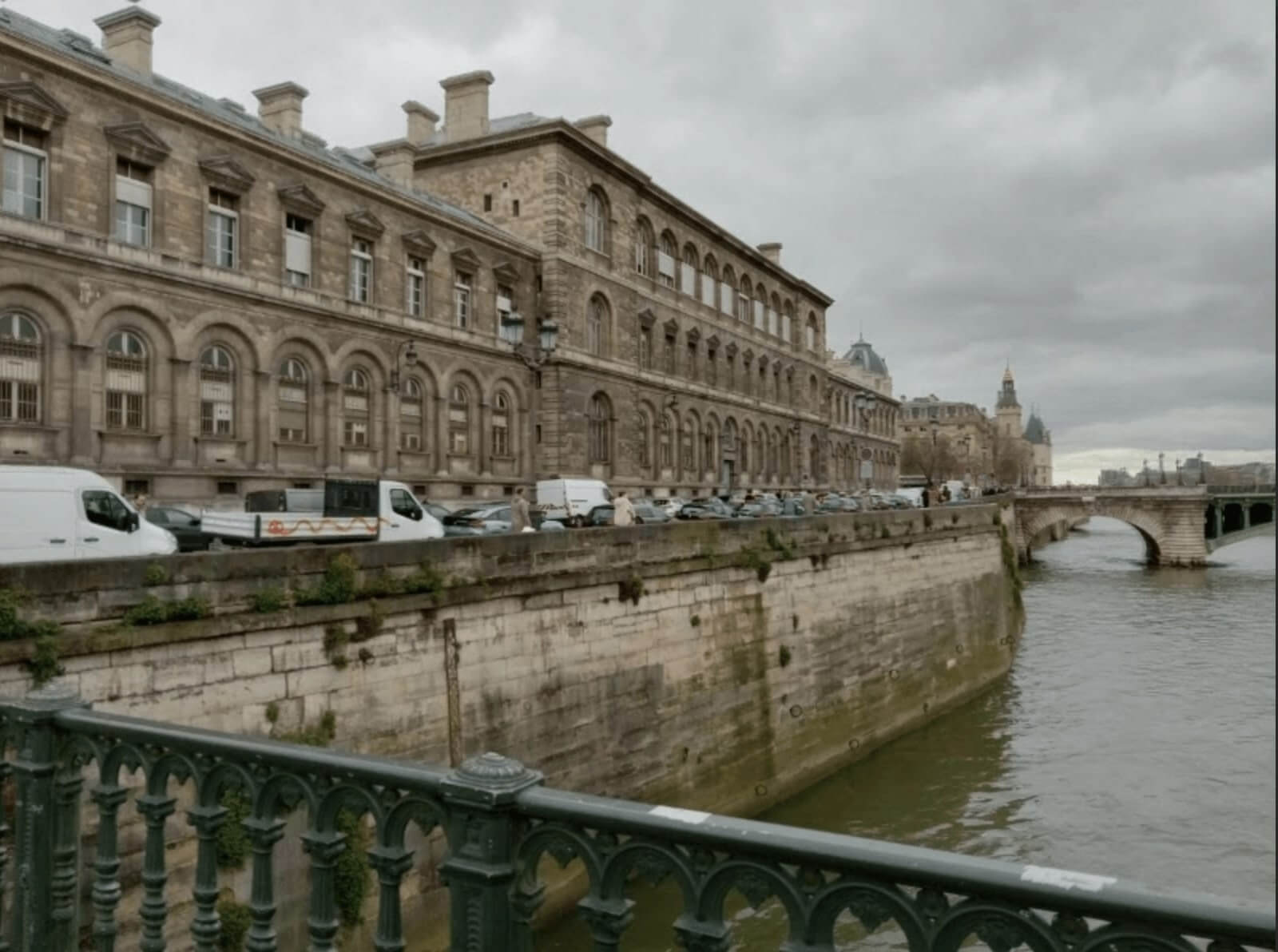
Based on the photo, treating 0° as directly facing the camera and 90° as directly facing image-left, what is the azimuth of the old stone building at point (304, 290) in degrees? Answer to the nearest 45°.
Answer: approximately 315°

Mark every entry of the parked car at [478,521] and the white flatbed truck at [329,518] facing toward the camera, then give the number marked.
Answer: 0

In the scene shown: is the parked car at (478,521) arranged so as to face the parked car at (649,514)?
yes

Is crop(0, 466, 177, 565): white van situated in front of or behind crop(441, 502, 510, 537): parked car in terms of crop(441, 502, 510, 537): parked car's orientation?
behind

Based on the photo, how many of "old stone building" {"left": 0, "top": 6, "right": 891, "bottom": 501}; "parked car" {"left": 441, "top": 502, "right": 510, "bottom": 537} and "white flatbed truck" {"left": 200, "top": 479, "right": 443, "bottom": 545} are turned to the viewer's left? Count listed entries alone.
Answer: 0

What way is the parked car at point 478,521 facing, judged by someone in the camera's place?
facing away from the viewer and to the right of the viewer

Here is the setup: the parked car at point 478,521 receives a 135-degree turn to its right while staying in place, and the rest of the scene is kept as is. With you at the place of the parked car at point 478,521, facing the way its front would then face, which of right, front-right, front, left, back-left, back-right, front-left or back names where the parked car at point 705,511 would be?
back-left

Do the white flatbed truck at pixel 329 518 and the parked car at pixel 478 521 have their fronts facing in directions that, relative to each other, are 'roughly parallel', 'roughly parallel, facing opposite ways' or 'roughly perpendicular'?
roughly parallel

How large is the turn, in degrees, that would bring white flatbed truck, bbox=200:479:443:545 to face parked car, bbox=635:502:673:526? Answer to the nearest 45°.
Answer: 0° — it already faces it

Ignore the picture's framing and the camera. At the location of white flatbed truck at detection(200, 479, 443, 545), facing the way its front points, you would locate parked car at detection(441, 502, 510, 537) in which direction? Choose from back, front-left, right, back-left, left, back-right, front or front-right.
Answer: front

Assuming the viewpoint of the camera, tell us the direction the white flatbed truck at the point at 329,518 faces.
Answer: facing away from the viewer and to the right of the viewer

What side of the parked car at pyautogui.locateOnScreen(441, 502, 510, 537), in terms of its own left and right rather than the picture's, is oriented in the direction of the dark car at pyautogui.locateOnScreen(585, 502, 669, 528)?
front

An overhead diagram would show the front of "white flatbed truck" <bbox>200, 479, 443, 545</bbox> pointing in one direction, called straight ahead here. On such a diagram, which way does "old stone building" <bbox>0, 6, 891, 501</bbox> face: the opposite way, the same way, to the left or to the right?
to the right

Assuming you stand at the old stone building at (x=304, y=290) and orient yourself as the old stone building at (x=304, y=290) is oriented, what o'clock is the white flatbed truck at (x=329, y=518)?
The white flatbed truck is roughly at 1 o'clock from the old stone building.

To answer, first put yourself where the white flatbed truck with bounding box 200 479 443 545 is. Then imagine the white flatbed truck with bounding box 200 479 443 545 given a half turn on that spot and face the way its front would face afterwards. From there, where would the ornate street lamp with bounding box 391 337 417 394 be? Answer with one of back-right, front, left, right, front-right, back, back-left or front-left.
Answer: back-right

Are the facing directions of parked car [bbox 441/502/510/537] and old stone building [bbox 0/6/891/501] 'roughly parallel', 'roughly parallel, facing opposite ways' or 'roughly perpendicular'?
roughly perpendicular

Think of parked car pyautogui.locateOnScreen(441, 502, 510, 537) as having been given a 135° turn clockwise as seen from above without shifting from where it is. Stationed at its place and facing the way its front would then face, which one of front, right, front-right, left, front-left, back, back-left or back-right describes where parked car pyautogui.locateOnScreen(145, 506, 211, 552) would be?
front-right

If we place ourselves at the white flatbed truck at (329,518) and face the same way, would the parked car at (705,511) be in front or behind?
in front
